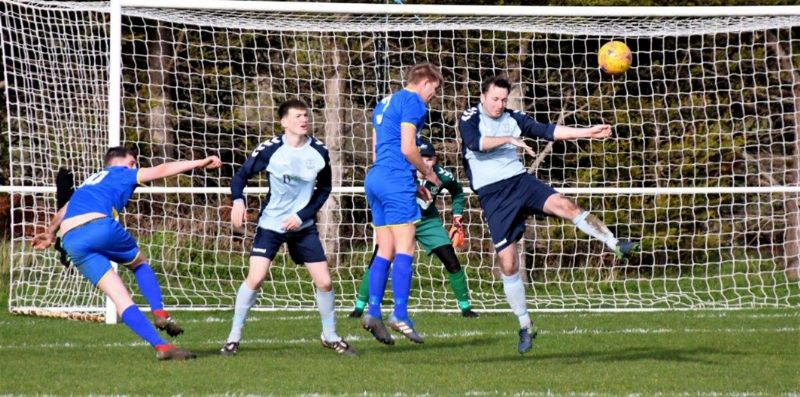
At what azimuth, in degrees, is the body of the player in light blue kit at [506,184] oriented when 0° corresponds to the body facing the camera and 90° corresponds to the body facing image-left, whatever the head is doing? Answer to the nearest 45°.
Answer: approximately 315°

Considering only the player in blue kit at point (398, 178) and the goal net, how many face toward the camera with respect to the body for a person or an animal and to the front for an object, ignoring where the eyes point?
1

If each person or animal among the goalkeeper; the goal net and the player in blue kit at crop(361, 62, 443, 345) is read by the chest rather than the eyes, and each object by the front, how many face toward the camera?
2

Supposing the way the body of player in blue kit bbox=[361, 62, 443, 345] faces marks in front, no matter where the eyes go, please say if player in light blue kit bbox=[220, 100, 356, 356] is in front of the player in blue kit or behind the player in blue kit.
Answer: behind

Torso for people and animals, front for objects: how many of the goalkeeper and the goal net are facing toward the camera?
2

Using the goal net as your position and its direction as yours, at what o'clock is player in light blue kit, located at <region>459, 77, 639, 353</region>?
The player in light blue kit is roughly at 12 o'clock from the goal net.

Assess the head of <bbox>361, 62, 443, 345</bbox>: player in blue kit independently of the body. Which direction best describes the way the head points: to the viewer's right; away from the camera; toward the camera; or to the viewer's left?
to the viewer's right
